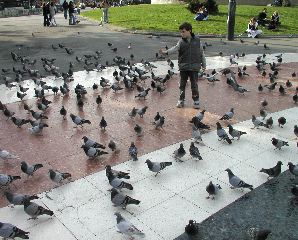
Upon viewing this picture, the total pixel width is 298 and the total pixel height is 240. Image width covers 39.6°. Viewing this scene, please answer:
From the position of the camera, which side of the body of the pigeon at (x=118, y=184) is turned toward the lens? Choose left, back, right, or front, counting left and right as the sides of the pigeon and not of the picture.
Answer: left

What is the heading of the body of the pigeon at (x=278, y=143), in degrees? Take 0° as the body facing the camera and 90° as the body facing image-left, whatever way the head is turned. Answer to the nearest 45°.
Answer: approximately 90°

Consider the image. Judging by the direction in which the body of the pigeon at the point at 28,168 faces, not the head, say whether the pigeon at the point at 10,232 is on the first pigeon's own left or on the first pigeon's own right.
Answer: on the first pigeon's own left

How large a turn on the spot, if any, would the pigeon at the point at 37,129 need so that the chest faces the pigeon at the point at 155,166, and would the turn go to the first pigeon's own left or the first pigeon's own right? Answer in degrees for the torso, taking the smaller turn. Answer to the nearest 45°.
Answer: approximately 45° to the first pigeon's own right

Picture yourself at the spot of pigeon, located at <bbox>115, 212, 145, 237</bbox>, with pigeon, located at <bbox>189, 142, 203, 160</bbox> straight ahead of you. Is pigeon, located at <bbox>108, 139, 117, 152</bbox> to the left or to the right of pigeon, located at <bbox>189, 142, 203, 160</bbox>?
left

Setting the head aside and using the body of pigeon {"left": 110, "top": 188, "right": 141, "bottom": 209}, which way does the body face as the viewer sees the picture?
to the viewer's left

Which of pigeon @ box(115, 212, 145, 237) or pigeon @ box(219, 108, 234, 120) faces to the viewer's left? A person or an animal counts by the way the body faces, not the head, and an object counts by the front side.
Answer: pigeon @ box(115, 212, 145, 237)

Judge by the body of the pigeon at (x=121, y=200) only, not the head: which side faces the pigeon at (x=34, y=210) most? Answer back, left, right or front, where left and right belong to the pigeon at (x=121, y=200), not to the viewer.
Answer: front
